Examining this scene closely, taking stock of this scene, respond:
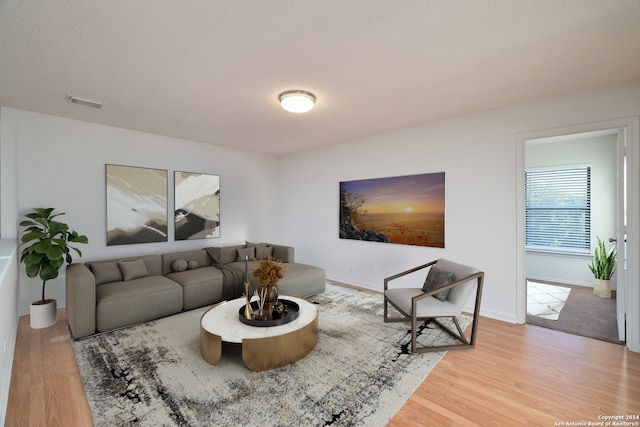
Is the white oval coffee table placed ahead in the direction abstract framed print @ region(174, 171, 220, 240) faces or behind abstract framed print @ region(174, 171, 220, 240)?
ahead

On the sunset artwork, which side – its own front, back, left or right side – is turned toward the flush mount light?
front

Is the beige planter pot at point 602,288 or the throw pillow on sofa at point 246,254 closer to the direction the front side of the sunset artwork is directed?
the throw pillow on sofa

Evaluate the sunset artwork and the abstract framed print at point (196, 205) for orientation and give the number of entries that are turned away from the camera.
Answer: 0

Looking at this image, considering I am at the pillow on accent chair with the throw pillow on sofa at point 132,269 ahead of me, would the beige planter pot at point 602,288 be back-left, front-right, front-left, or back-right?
back-right

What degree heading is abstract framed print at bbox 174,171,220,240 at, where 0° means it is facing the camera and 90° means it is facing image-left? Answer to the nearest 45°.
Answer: approximately 315°

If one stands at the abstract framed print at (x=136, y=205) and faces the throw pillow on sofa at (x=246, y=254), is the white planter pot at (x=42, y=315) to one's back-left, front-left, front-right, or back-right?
back-right

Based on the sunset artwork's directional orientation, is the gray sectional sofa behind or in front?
in front

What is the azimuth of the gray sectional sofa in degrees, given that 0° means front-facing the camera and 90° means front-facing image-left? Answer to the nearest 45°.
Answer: approximately 315°

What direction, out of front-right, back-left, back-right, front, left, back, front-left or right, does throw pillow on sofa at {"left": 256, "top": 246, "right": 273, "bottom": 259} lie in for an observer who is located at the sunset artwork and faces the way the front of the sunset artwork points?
front-right

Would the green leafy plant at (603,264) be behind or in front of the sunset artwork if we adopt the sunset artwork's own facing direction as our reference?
behind

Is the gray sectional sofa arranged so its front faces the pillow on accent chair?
yes
